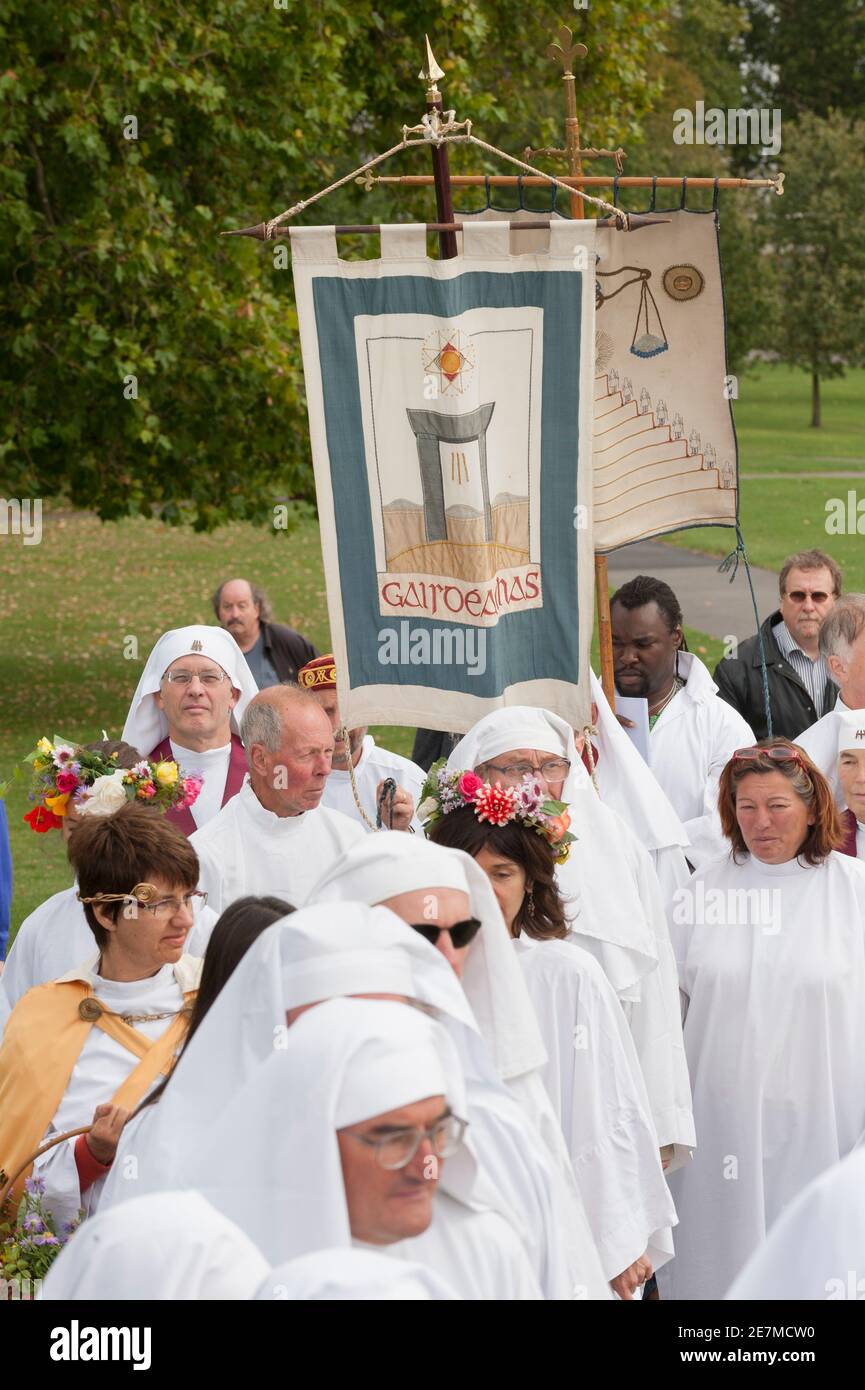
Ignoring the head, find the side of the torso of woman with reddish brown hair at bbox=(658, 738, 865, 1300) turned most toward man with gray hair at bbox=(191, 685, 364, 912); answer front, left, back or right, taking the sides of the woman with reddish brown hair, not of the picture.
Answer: right

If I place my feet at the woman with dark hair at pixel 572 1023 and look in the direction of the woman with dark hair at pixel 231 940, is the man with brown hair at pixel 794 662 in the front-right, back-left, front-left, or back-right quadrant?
back-right

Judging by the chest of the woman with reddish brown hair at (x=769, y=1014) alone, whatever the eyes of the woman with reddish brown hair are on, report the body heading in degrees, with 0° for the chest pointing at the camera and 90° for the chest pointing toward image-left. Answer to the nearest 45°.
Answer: approximately 0°

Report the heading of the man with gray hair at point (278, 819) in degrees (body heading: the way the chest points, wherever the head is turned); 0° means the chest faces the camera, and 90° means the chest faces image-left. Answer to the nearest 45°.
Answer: approximately 315°

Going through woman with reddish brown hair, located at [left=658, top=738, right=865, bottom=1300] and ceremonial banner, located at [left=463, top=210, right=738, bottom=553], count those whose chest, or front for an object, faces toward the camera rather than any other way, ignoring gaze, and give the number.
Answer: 2

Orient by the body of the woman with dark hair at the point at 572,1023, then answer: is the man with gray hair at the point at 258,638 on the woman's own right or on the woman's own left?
on the woman's own right

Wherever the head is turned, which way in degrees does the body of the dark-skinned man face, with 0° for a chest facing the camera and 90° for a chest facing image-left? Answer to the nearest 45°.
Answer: approximately 45°

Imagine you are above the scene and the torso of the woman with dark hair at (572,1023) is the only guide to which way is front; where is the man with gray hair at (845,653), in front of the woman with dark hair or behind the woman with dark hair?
behind
